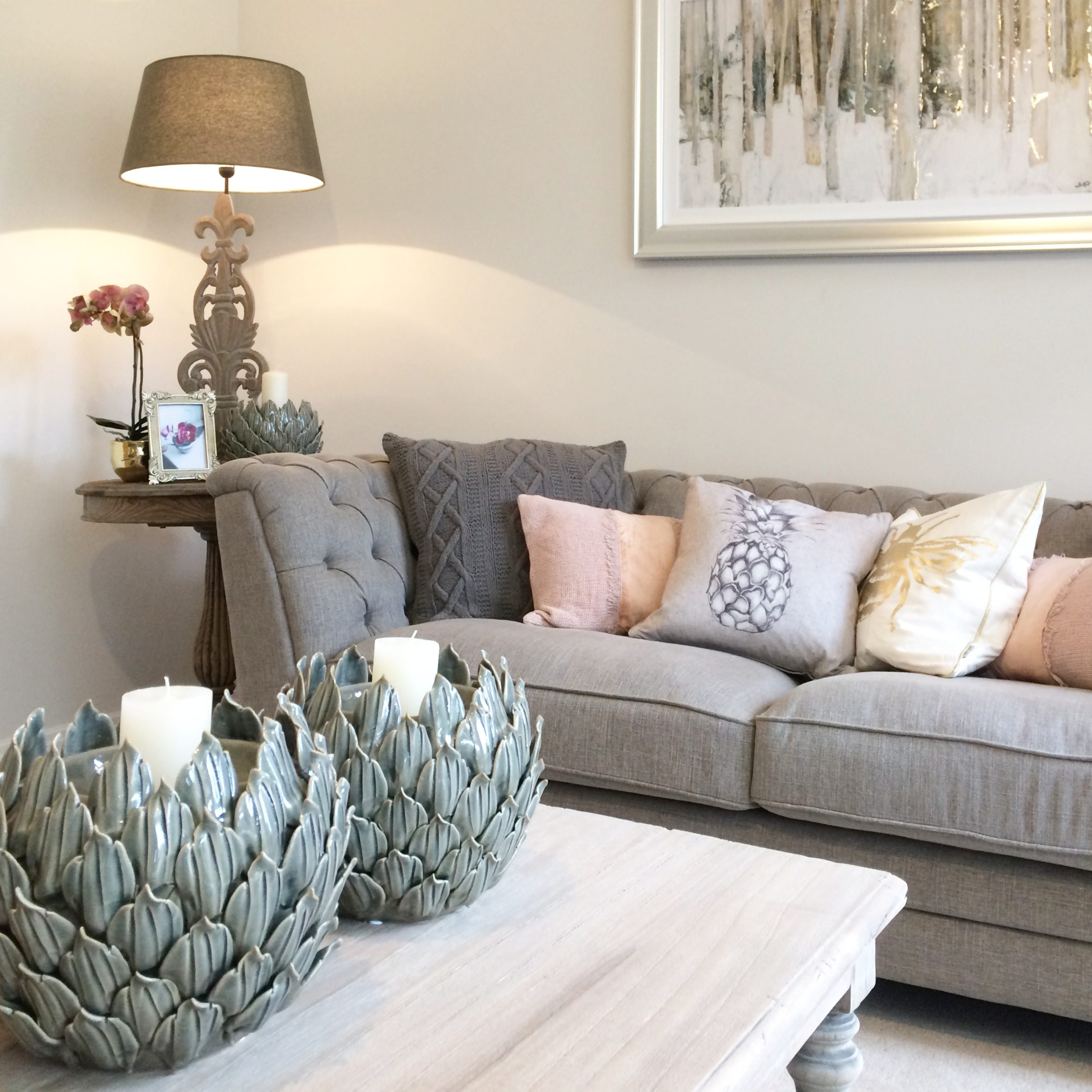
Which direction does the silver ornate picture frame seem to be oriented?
toward the camera

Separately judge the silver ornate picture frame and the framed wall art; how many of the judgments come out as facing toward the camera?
2

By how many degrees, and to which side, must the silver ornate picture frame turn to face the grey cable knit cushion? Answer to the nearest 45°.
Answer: approximately 45° to its left

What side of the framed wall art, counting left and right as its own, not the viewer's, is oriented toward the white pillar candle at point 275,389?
right

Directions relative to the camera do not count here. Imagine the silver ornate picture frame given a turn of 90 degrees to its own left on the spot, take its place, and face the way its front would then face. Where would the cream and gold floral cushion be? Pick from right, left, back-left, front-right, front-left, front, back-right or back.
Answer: front-right

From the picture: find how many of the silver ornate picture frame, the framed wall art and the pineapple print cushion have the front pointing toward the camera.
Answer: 3

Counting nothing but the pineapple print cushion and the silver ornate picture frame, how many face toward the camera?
2

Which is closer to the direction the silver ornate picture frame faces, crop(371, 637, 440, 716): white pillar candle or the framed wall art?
the white pillar candle

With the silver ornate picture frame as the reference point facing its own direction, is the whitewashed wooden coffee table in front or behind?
in front

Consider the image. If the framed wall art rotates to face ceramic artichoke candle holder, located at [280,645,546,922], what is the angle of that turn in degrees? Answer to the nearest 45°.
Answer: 0° — it already faces it

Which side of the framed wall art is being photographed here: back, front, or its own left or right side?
front

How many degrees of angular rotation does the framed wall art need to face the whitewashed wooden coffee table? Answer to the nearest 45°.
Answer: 0° — it already faces it
